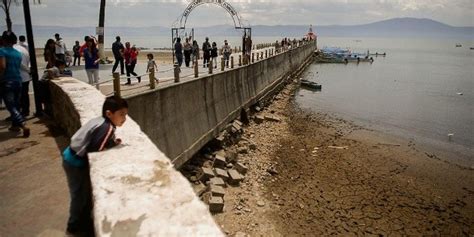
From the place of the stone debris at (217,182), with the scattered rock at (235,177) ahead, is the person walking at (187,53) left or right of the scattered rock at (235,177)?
left

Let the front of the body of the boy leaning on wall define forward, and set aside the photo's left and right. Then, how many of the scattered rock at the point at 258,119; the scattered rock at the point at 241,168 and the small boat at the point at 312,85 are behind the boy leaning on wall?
0

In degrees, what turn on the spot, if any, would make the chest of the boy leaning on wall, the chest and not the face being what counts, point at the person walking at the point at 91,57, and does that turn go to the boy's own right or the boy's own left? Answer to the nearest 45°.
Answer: approximately 90° to the boy's own left

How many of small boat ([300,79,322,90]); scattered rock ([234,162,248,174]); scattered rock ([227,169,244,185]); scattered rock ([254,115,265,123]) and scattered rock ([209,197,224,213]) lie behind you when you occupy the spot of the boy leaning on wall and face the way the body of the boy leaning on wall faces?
0

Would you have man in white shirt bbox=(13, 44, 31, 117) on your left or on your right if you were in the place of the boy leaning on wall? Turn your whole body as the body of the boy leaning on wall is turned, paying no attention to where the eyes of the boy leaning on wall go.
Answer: on your left

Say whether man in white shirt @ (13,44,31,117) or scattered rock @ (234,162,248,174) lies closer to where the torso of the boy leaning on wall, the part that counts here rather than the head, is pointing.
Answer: the scattered rock

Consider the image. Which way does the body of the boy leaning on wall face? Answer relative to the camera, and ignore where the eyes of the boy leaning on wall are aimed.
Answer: to the viewer's right

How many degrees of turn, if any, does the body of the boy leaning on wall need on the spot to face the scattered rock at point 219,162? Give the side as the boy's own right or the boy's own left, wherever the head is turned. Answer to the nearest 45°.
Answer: approximately 45° to the boy's own left

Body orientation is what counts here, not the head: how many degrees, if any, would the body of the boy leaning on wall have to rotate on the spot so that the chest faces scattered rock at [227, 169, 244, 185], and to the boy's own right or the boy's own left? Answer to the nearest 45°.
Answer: approximately 45° to the boy's own left

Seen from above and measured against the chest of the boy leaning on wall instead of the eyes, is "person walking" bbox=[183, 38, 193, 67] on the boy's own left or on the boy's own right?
on the boy's own left

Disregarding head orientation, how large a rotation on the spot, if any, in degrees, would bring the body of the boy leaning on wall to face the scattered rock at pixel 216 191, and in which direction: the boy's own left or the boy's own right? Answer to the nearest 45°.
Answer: approximately 45° to the boy's own left

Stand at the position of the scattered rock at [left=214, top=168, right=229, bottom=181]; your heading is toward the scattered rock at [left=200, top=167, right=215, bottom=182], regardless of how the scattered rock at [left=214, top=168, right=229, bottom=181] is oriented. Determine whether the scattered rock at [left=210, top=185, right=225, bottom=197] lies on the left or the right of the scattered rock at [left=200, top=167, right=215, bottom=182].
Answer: left

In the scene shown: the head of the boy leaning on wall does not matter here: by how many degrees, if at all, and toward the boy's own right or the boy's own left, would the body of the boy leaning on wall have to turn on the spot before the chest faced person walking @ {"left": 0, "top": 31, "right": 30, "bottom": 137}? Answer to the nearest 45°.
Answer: approximately 90° to the boy's own left

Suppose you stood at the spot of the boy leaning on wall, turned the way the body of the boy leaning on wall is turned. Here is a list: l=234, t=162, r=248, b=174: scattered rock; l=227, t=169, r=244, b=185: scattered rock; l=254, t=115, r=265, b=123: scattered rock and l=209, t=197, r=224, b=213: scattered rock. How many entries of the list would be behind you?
0

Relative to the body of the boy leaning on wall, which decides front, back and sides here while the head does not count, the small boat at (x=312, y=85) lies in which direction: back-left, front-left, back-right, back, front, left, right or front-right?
front-left

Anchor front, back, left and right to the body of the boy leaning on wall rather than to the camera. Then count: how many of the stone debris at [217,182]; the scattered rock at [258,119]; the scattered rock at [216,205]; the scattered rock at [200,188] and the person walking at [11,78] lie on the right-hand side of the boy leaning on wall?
0

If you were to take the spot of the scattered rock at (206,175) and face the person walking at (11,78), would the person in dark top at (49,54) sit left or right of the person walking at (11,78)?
right

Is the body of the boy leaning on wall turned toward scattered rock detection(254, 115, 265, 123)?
no
